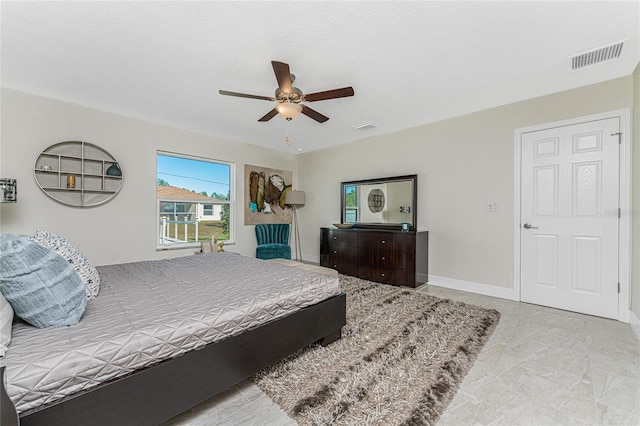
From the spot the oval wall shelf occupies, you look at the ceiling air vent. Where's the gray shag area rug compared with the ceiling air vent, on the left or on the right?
right

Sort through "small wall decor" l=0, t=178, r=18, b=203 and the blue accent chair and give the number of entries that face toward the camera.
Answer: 2

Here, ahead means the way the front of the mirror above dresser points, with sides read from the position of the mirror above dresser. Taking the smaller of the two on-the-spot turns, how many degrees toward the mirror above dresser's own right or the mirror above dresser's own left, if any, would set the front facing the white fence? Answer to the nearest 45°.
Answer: approximately 45° to the mirror above dresser's own right

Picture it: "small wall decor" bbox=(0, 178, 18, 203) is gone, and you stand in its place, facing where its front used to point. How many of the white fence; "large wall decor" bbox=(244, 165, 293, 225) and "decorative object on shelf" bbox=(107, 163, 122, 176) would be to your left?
3

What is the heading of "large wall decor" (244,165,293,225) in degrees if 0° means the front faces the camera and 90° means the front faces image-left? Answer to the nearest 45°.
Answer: approximately 315°

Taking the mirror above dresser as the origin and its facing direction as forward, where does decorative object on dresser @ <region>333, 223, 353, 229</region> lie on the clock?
The decorative object on dresser is roughly at 2 o'clock from the mirror above dresser.

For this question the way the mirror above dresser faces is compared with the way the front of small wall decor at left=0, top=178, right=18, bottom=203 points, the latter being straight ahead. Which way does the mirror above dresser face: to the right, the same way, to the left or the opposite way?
to the right

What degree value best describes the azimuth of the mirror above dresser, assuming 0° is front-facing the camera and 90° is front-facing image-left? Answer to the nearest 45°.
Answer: approximately 45°

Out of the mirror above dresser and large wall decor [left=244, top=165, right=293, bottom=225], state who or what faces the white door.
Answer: the large wall decor

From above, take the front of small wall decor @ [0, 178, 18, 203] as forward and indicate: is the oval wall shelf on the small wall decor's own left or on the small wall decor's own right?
on the small wall decor's own left

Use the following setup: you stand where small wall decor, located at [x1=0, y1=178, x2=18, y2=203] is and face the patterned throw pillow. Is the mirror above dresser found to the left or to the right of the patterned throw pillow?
left

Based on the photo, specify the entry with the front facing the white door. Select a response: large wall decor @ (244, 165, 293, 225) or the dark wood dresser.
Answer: the large wall decor

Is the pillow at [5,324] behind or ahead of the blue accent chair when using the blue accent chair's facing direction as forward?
ahead

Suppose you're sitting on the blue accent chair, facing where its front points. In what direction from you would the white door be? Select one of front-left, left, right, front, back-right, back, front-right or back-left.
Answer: front-left
